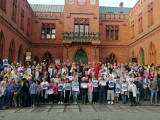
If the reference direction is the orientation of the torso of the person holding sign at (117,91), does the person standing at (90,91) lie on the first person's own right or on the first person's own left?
on the first person's own right

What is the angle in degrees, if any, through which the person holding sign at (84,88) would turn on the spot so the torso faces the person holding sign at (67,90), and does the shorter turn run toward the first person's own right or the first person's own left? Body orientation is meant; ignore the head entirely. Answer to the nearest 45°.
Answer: approximately 90° to the first person's own right

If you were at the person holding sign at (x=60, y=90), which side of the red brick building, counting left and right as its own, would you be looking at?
front

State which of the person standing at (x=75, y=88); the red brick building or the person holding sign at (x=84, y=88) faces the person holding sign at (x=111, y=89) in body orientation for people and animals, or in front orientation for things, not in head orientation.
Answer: the red brick building

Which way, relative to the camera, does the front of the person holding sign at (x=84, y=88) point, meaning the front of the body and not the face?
toward the camera

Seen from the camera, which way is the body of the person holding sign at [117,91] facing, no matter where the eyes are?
toward the camera

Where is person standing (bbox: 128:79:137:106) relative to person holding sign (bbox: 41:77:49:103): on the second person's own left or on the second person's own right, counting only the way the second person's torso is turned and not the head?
on the second person's own left

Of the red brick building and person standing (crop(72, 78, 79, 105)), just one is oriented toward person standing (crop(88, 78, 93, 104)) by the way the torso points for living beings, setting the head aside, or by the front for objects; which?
the red brick building

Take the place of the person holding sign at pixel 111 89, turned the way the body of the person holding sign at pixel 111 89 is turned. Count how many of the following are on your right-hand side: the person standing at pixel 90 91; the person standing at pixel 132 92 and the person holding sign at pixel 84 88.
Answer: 2

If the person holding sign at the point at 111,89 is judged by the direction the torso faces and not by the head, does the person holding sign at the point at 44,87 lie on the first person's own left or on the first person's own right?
on the first person's own right

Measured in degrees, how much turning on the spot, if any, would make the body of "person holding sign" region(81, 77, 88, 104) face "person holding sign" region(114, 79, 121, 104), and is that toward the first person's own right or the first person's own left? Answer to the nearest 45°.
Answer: approximately 90° to the first person's own left

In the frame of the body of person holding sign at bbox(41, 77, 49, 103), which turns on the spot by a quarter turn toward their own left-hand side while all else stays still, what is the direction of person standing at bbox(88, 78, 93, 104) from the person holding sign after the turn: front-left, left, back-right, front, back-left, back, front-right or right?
front

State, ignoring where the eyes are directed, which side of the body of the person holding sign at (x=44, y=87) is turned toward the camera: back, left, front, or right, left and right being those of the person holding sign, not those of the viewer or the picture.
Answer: front
